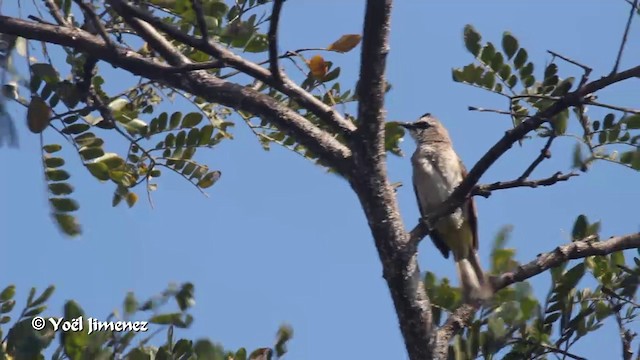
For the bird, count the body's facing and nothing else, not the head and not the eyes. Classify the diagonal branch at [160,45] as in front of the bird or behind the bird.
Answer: in front

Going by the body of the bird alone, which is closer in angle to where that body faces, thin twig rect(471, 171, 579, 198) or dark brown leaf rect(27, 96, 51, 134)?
the dark brown leaf

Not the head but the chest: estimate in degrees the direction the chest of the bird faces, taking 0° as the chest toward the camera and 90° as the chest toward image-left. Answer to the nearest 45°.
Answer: approximately 45°

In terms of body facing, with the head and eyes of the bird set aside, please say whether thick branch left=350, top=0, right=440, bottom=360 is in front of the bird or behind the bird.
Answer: in front

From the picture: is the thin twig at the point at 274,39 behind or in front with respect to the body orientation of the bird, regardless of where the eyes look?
in front
